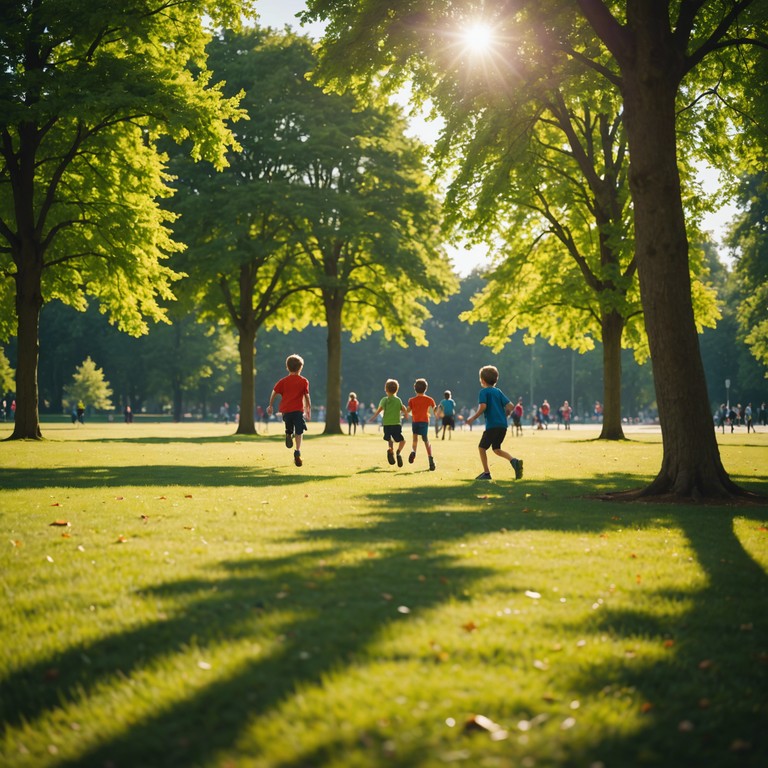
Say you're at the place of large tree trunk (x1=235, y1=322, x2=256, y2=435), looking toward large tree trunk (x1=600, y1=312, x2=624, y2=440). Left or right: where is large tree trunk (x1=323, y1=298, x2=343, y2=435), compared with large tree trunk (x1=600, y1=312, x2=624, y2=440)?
left

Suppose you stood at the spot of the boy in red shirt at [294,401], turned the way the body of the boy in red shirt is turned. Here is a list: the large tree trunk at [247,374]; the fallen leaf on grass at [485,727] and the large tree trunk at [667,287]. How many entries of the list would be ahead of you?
1

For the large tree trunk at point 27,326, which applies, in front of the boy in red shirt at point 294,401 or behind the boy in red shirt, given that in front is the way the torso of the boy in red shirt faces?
in front

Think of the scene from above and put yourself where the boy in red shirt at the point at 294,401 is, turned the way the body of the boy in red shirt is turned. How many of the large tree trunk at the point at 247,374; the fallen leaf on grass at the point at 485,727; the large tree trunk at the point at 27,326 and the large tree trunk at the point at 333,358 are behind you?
1

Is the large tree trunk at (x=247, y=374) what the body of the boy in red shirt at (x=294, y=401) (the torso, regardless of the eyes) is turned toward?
yes

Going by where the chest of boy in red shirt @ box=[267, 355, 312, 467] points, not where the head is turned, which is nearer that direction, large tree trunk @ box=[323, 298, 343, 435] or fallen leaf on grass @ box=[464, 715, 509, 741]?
the large tree trunk

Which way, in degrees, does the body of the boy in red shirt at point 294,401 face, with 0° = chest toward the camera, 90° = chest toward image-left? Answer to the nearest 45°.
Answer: approximately 180°

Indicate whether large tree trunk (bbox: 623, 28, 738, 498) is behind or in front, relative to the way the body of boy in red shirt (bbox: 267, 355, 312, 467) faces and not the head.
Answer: behind

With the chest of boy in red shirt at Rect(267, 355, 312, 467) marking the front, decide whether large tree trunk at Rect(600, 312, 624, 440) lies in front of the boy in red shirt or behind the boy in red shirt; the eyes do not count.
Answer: in front

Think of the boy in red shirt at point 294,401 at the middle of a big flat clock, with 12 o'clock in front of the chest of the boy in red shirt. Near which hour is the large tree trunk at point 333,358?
The large tree trunk is roughly at 12 o'clock from the boy in red shirt.

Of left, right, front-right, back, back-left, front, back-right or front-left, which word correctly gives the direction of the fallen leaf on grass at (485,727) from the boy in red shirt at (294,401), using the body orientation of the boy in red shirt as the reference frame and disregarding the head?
back

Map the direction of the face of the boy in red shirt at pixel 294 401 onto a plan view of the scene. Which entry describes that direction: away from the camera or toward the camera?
away from the camera
